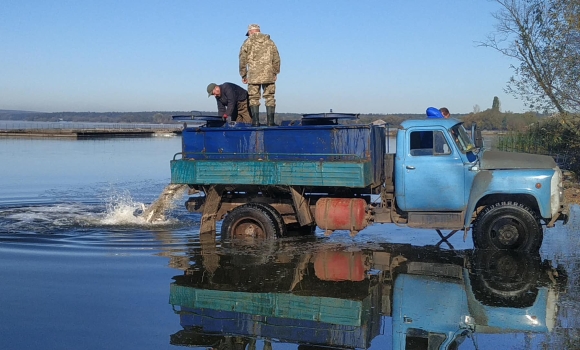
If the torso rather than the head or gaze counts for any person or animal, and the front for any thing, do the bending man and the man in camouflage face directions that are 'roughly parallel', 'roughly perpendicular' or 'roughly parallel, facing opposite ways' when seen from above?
roughly perpendicular

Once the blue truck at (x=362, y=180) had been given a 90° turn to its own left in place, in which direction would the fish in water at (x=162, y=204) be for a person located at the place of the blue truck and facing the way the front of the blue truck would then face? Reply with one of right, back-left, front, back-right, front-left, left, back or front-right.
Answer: front-left

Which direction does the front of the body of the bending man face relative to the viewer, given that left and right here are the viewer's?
facing to the left of the viewer

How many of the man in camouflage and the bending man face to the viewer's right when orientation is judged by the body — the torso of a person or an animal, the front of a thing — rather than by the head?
0

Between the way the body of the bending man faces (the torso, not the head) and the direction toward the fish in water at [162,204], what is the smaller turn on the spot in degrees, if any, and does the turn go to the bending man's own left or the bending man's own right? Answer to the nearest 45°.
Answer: approximately 45° to the bending man's own right

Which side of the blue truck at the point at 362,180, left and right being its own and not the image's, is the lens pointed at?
right
